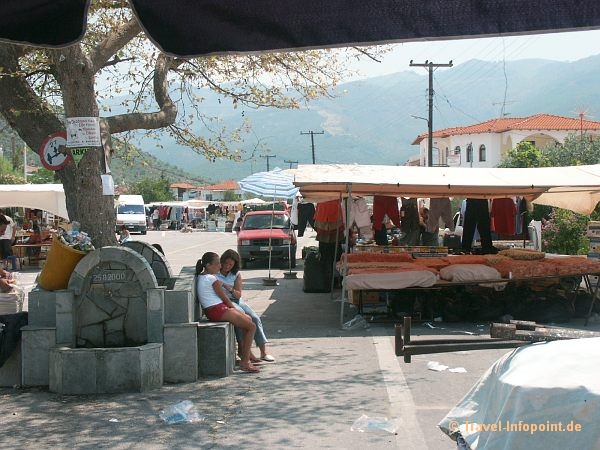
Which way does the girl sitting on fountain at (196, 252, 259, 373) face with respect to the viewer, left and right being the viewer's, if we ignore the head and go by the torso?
facing to the right of the viewer

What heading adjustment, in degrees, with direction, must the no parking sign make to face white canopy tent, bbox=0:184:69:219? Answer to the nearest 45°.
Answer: approximately 180°

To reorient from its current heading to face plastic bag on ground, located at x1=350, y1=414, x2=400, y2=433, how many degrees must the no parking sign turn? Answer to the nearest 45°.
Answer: approximately 45° to its left

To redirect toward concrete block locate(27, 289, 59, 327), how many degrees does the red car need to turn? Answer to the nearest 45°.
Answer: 0° — it already faces it

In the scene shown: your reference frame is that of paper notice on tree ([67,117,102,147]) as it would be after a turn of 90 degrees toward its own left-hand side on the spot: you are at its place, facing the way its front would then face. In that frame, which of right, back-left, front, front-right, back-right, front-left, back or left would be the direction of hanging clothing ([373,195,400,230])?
front-left

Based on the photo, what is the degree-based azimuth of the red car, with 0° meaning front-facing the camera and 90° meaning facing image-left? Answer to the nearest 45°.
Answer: approximately 0°

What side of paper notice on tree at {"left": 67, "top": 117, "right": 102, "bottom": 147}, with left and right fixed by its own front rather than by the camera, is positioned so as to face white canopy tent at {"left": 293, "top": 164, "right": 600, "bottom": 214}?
left

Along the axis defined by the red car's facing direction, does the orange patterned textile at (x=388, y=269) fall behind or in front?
in front

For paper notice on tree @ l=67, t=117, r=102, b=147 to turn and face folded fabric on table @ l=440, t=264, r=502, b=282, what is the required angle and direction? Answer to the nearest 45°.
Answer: approximately 90° to its left

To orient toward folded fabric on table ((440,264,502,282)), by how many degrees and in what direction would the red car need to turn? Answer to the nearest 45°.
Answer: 0° — it already faces it

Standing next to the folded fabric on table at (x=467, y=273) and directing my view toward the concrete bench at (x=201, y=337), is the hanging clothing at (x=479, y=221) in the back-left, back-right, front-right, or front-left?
back-right

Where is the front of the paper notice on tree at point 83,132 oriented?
toward the camera
